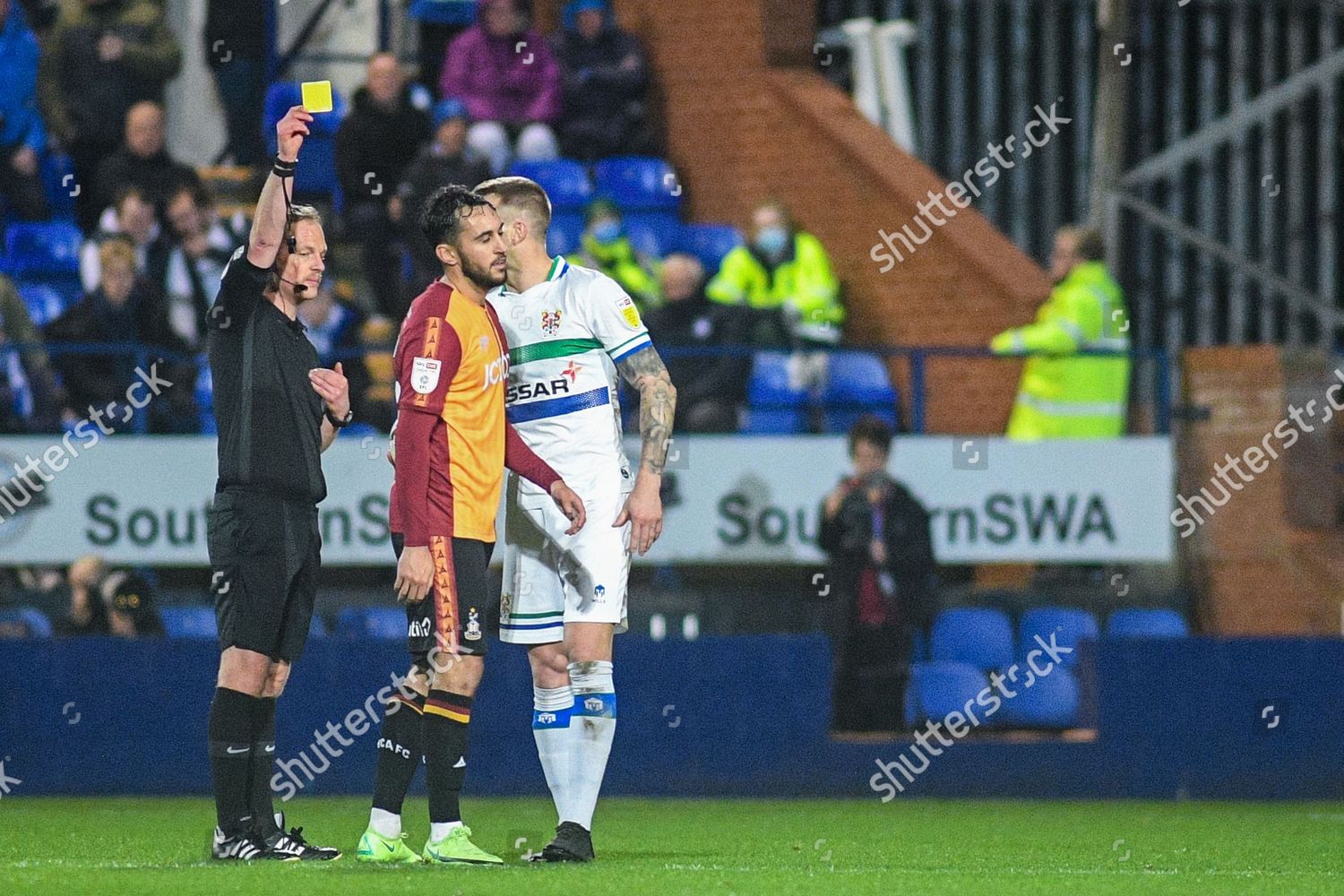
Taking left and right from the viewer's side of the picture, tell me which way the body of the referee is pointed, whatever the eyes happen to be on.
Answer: facing to the right of the viewer

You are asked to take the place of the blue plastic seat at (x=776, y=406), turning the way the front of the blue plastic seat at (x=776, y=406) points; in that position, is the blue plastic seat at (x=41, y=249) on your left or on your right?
on your right

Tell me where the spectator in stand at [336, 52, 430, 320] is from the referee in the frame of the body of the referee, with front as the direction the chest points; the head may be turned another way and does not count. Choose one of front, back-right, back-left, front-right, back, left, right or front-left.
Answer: left

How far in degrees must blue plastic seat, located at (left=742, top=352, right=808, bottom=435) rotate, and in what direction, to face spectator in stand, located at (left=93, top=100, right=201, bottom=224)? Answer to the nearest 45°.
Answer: approximately 90° to its right

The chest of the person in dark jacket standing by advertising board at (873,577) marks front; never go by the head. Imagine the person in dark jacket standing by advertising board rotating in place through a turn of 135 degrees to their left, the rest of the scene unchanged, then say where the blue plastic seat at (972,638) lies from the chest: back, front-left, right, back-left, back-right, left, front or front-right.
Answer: front

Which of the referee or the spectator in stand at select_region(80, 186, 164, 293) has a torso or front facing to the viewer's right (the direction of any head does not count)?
the referee

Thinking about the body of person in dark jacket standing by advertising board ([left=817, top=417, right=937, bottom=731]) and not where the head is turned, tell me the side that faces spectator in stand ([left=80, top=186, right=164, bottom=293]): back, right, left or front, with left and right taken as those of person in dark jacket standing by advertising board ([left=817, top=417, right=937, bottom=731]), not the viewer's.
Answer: right

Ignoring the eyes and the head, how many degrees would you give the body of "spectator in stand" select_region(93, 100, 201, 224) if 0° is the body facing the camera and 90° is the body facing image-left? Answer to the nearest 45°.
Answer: approximately 0°

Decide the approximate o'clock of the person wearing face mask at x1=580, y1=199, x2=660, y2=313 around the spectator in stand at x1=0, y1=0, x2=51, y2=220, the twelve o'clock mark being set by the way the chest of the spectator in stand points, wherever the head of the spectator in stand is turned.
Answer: The person wearing face mask is roughly at 10 o'clock from the spectator in stand.

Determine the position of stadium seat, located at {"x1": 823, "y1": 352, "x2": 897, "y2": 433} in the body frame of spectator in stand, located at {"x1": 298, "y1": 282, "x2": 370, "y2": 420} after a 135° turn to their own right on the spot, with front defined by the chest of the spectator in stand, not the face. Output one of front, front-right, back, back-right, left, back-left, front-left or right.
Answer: back-right

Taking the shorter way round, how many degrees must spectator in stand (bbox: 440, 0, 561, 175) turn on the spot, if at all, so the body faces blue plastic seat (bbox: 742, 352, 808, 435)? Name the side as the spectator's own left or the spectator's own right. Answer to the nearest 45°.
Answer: approximately 45° to the spectator's own left

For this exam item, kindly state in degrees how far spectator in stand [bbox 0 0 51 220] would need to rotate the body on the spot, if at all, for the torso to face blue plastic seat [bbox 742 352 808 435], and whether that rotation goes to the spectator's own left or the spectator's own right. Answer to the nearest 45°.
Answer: approximately 45° to the spectator's own left

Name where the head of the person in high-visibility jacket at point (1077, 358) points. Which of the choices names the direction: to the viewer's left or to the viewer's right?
to the viewer's left
